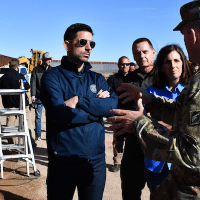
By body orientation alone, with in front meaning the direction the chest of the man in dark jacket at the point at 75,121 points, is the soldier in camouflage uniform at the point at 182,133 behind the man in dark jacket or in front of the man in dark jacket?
in front

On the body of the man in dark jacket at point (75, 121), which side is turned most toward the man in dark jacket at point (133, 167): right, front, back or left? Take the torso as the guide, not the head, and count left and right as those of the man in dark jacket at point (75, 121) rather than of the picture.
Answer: left

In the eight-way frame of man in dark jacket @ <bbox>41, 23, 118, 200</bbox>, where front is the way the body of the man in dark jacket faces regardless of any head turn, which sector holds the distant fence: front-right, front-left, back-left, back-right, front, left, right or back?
back-left
